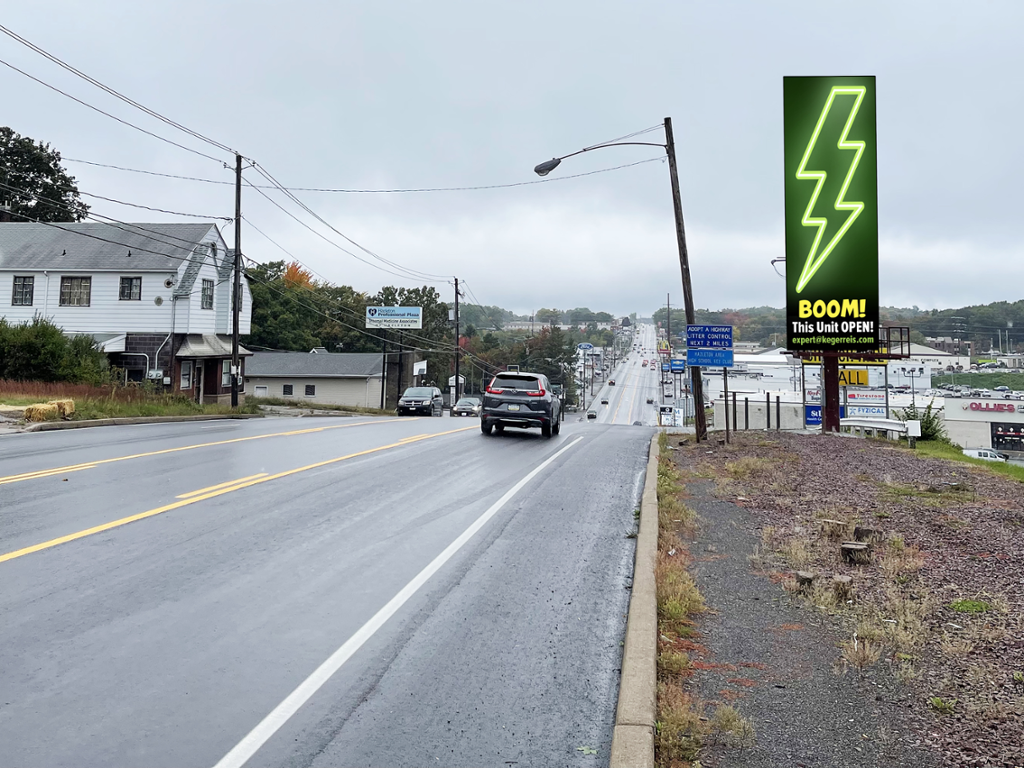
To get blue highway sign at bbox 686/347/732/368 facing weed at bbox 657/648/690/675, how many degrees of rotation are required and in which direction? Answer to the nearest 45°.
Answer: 0° — it already faces it

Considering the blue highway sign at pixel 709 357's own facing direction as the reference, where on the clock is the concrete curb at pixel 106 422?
The concrete curb is roughly at 3 o'clock from the blue highway sign.

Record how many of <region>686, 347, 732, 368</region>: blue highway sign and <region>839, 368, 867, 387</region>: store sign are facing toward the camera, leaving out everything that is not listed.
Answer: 2

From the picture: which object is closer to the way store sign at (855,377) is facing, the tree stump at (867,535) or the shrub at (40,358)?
the tree stump

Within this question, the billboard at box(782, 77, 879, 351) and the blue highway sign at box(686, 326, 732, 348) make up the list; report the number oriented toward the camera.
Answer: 2

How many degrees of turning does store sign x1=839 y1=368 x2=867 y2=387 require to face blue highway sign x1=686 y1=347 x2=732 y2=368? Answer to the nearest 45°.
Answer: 0° — it already faces it

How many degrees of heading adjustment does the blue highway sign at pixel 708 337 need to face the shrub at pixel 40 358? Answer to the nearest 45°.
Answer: approximately 90° to its right

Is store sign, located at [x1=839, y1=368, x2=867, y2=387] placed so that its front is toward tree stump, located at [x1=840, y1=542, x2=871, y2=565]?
yes

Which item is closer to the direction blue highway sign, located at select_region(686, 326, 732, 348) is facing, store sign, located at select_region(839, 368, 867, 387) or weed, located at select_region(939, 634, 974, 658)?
the weed

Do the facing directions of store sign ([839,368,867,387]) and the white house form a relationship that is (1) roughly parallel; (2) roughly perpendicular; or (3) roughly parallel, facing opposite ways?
roughly perpendicular

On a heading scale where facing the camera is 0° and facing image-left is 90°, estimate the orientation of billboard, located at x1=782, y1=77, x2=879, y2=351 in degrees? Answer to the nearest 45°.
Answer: approximately 0°

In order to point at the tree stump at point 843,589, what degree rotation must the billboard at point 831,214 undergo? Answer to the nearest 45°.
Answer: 0° — it already faces it

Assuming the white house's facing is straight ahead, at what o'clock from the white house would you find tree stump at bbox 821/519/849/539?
The tree stump is roughly at 1 o'clock from the white house.
